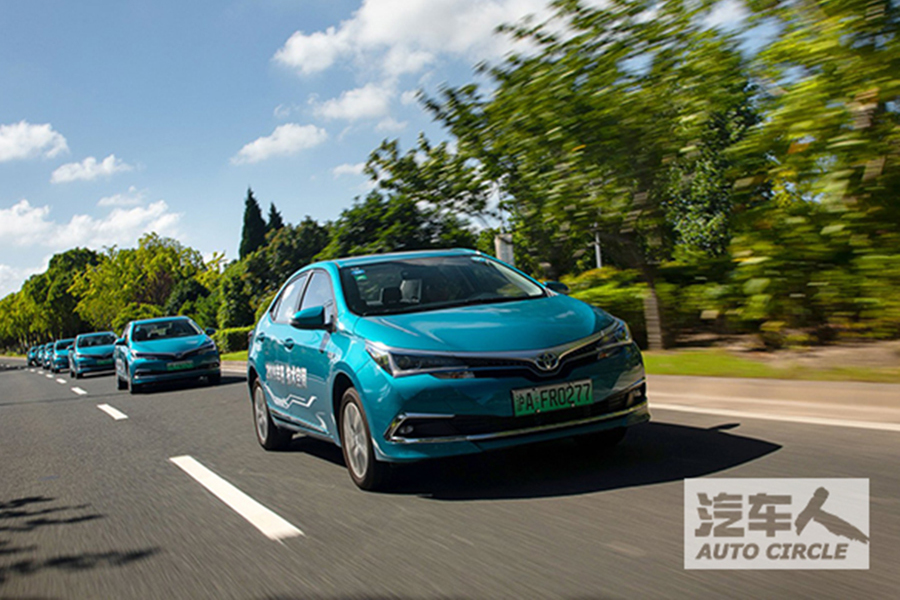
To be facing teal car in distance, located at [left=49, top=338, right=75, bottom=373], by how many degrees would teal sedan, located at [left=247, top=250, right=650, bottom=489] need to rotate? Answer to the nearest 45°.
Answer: approximately 180°

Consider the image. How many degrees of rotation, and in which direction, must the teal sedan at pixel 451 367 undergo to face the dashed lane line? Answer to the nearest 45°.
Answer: approximately 45° to its right

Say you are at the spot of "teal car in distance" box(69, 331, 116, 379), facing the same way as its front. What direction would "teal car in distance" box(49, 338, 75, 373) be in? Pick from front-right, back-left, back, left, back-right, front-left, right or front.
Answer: back-left

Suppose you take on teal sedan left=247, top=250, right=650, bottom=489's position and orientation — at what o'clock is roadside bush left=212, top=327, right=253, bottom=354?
The roadside bush is roughly at 7 o'clock from the teal sedan.

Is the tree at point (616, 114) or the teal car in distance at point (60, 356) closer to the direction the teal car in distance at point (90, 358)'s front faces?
the tree

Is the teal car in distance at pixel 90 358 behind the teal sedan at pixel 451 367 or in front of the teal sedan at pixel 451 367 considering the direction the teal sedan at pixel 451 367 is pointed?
behind

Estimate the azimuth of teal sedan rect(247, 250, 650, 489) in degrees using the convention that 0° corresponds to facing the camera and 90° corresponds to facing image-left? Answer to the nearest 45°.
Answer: approximately 315°

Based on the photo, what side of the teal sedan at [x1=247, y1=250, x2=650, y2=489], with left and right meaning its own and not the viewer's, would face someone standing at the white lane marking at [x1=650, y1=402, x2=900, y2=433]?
left

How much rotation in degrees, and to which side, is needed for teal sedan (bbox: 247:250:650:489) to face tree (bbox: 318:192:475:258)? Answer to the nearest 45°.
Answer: approximately 135° to its left

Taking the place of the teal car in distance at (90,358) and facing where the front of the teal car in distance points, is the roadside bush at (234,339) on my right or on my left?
on my left

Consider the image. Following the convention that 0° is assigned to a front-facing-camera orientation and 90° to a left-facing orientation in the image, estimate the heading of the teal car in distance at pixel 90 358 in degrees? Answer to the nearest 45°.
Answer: approximately 315°
